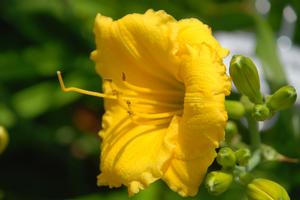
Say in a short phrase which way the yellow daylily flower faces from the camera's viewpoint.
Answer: facing the viewer and to the left of the viewer
